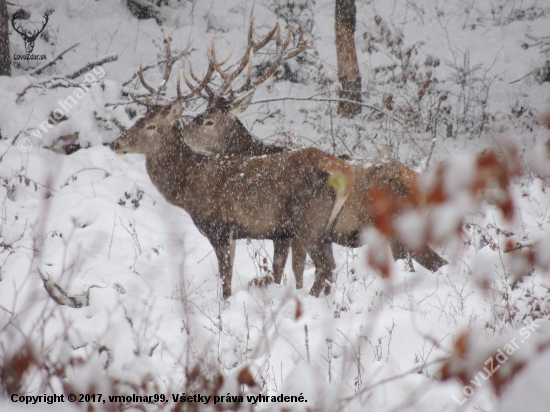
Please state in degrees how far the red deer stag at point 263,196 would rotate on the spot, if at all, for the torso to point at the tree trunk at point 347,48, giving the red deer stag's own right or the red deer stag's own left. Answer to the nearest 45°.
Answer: approximately 90° to the red deer stag's own right

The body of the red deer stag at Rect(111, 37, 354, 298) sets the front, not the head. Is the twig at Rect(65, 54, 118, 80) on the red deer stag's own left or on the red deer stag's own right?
on the red deer stag's own right

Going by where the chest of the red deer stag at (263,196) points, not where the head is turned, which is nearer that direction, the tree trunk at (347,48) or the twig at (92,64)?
the twig

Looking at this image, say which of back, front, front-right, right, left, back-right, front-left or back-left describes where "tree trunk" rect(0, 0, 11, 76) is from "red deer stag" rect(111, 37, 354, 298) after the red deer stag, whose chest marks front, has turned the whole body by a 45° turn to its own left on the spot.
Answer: right

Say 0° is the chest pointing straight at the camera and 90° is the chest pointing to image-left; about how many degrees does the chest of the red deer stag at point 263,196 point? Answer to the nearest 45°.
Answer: approximately 90°
